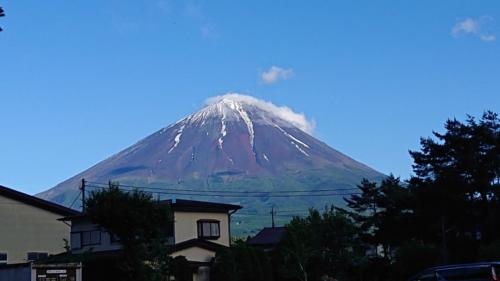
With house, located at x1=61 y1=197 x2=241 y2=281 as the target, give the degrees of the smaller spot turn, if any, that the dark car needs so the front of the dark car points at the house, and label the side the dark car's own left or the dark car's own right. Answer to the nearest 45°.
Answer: approximately 45° to the dark car's own right

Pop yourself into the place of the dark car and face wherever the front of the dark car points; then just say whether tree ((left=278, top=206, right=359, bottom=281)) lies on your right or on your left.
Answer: on your right

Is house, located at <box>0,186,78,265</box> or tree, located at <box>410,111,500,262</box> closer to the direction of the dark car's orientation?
the house

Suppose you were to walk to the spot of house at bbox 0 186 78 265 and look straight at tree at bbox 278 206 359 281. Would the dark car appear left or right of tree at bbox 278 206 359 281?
right

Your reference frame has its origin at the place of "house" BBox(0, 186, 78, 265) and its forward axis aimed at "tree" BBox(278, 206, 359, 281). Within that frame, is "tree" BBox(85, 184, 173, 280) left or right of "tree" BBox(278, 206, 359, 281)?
right

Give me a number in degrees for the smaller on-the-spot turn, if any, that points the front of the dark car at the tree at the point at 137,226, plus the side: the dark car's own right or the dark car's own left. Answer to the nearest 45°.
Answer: approximately 45° to the dark car's own right

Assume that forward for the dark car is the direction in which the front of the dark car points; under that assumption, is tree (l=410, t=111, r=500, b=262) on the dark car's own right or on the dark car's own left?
on the dark car's own right

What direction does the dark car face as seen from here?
to the viewer's left

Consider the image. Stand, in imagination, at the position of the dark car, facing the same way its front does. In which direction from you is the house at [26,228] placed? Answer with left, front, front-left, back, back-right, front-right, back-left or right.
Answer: front-right

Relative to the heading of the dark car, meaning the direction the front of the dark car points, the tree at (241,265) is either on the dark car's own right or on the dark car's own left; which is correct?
on the dark car's own right
